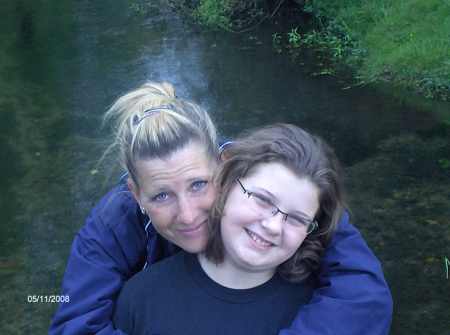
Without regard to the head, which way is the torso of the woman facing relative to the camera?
toward the camera
